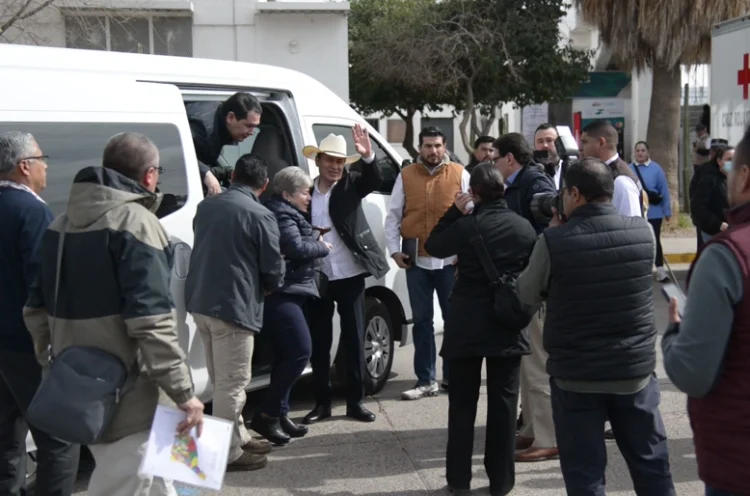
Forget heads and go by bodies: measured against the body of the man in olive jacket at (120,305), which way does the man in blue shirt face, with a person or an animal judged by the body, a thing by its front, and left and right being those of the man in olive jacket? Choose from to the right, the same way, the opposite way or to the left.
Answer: the opposite way

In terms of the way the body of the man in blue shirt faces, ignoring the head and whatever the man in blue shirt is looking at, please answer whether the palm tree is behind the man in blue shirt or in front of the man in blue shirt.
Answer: behind

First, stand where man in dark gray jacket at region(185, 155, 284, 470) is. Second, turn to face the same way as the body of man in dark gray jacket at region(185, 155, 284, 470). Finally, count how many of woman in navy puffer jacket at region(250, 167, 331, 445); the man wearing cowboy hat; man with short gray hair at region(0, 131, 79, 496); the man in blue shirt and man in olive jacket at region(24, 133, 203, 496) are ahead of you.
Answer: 3

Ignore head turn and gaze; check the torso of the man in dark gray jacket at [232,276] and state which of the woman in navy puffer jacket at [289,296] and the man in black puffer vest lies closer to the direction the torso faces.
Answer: the woman in navy puffer jacket

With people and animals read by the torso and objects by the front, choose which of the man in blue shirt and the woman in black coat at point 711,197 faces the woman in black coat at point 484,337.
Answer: the man in blue shirt
